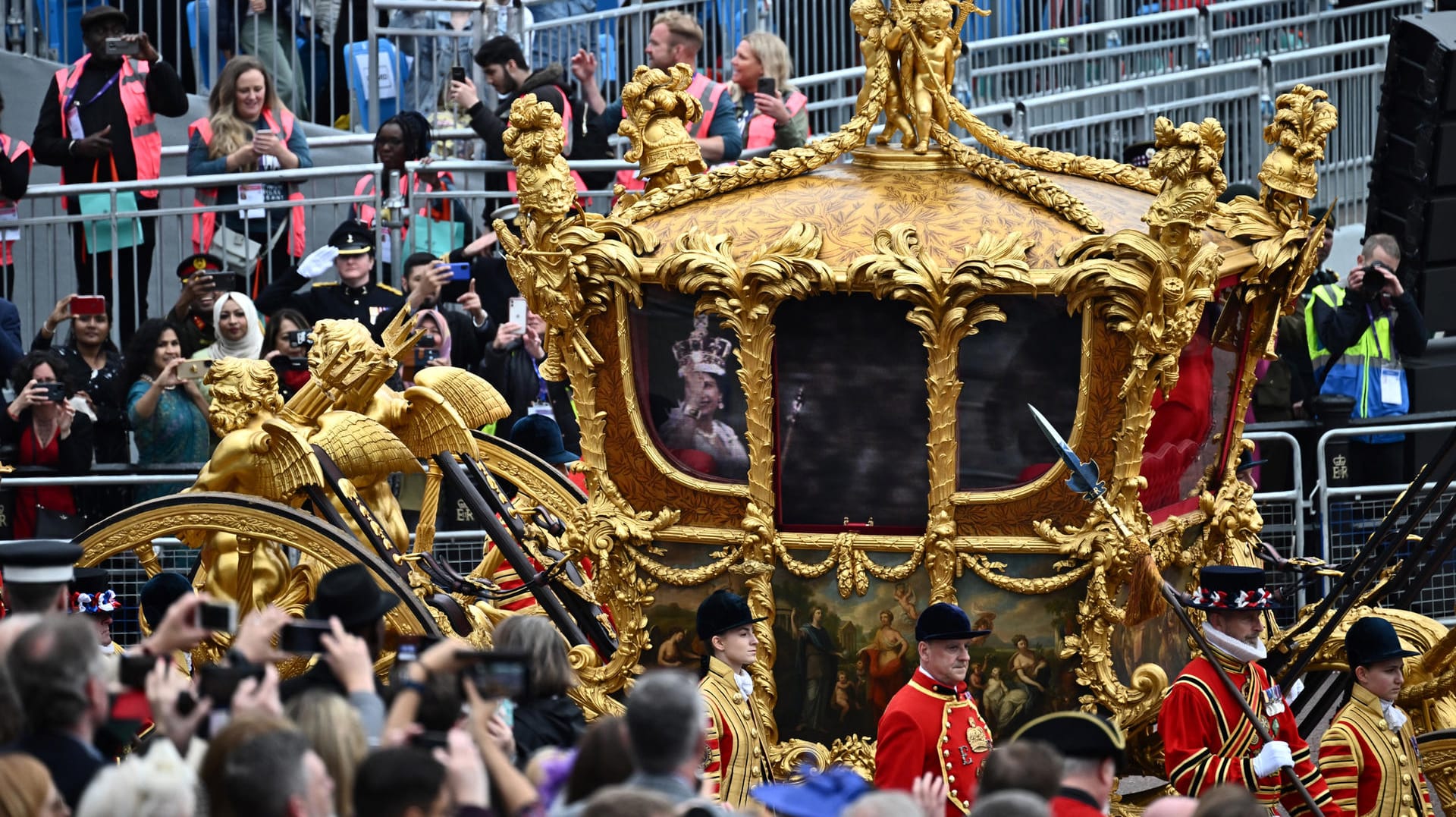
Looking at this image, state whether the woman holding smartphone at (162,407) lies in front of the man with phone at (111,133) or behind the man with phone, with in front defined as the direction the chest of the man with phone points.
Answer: in front

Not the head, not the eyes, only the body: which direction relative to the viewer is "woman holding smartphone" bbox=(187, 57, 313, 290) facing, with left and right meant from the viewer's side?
facing the viewer

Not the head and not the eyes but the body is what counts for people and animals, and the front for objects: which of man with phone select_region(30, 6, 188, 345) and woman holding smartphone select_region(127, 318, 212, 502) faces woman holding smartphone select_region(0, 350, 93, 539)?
the man with phone

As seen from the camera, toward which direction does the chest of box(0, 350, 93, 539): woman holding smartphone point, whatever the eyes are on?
toward the camera

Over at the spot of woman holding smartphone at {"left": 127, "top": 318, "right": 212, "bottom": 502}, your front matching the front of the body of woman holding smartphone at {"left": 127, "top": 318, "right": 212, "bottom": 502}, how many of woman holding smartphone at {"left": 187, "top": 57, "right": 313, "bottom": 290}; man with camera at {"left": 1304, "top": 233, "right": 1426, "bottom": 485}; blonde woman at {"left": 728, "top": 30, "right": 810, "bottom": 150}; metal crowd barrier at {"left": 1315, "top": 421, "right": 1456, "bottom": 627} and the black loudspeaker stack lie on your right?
0

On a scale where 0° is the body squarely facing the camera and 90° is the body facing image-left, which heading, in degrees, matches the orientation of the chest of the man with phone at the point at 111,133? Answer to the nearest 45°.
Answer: approximately 0°

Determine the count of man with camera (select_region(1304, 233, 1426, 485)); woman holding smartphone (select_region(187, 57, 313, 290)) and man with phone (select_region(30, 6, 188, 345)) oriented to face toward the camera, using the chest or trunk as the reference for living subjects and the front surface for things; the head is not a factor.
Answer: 3

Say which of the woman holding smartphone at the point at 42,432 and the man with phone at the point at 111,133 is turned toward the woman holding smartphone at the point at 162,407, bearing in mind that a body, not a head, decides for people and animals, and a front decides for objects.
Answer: the man with phone

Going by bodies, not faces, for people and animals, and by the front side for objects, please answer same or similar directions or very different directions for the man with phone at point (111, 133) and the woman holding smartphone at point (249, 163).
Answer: same or similar directions

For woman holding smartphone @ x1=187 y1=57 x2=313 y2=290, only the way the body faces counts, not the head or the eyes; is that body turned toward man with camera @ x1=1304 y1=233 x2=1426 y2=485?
no

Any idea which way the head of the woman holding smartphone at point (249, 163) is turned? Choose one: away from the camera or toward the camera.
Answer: toward the camera

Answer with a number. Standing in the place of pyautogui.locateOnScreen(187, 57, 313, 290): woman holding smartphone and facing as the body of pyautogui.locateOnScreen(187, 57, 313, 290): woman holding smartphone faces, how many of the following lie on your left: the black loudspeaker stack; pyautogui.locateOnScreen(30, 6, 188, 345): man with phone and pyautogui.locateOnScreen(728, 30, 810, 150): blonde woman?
2

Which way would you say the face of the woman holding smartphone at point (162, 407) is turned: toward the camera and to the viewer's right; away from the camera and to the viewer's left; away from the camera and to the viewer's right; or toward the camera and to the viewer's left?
toward the camera and to the viewer's right

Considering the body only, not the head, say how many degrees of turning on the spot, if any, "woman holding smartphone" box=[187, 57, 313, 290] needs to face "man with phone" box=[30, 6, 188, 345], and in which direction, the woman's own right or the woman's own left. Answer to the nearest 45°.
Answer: approximately 135° to the woman's own right

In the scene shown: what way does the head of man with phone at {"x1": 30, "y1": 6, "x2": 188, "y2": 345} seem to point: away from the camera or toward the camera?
toward the camera

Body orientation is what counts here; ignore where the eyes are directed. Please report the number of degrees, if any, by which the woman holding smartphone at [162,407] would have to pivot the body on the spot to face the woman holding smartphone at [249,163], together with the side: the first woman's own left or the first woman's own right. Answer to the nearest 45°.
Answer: approximately 135° to the first woman's own left
